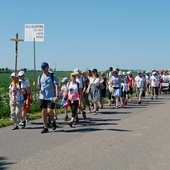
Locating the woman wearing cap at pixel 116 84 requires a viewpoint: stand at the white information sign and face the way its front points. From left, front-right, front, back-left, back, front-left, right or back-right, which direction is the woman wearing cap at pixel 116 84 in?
back-left

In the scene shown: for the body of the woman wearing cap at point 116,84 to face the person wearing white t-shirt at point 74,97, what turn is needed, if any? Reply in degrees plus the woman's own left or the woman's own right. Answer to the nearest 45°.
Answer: approximately 45° to the woman's own left

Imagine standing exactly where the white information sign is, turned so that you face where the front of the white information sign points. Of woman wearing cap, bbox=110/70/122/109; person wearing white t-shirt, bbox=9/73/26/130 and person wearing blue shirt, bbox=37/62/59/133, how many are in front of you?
2

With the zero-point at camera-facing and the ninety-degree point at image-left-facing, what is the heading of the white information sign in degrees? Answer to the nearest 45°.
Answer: approximately 0°

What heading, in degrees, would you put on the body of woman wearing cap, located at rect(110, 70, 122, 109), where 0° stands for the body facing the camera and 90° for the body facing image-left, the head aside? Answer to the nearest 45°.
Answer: approximately 45°
